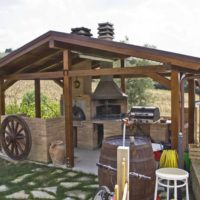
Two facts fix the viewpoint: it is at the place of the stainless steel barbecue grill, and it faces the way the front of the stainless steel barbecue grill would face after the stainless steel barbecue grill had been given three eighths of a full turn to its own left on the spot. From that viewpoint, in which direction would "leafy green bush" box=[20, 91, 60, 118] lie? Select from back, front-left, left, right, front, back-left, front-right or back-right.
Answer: left

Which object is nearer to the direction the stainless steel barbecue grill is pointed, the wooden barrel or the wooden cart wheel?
the wooden barrel

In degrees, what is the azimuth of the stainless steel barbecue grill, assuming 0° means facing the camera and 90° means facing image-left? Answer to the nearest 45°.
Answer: approximately 0°

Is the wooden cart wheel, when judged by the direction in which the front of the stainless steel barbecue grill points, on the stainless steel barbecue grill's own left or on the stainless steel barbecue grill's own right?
on the stainless steel barbecue grill's own right

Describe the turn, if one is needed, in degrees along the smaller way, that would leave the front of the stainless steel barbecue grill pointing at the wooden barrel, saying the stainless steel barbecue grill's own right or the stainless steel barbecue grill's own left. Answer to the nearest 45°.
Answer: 0° — it already faces it
